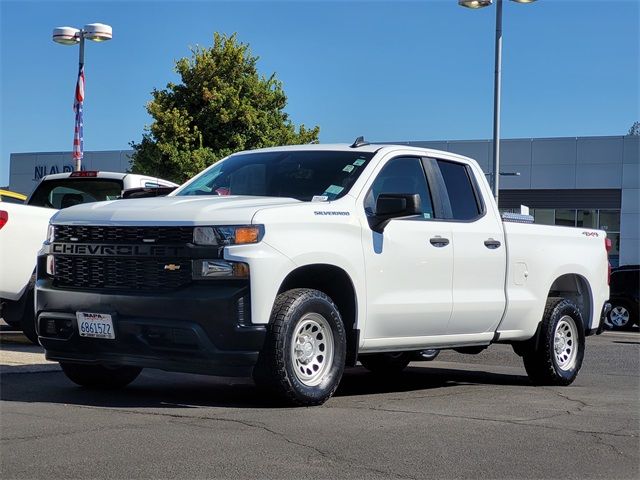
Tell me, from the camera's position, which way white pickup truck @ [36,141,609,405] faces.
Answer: facing the viewer and to the left of the viewer

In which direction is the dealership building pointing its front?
toward the camera

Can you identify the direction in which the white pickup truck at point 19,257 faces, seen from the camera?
facing away from the viewer and to the right of the viewer

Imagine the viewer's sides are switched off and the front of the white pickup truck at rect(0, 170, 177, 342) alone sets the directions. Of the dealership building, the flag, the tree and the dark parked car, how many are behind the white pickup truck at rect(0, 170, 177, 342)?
0

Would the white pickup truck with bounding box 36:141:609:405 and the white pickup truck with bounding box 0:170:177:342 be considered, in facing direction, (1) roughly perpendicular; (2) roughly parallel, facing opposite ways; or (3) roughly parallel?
roughly parallel, facing opposite ways

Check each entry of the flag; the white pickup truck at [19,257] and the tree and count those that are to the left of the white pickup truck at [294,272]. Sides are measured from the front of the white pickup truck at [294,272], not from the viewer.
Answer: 0

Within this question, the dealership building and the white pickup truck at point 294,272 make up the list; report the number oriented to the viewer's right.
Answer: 0

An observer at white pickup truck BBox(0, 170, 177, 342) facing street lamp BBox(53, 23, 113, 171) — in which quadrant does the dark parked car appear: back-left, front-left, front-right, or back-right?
front-right

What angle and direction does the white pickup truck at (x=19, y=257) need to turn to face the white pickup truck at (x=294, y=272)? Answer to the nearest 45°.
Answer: approximately 90° to its right

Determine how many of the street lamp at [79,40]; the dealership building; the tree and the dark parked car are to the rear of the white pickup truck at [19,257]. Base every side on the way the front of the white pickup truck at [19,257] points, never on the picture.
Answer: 0
